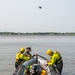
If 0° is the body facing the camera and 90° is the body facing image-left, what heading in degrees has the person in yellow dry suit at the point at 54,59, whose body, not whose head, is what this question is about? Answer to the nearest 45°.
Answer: approximately 90°
